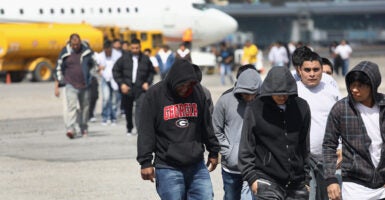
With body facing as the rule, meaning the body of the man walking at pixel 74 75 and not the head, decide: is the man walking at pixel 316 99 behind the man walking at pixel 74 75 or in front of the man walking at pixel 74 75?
in front

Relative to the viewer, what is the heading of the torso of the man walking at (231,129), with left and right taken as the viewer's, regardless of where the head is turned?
facing the viewer and to the right of the viewer

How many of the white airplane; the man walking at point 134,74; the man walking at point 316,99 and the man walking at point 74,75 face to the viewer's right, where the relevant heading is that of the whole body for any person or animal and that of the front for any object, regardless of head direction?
1

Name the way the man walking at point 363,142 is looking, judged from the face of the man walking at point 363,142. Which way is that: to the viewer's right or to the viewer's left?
to the viewer's left

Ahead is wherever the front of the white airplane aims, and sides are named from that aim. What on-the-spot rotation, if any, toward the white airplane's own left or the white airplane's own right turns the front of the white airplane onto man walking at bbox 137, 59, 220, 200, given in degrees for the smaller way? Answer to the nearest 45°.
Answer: approximately 90° to the white airplane's own right

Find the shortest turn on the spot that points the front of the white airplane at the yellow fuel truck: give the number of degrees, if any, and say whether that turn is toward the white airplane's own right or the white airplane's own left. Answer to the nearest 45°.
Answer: approximately 135° to the white airplane's own right

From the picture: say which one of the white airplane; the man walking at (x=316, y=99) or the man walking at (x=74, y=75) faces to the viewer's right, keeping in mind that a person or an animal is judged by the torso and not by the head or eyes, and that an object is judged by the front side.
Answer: the white airplane

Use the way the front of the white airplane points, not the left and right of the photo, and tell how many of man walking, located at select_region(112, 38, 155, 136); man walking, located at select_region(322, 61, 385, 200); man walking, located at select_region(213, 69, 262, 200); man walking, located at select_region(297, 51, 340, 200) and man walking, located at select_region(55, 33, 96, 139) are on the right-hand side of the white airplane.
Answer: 5

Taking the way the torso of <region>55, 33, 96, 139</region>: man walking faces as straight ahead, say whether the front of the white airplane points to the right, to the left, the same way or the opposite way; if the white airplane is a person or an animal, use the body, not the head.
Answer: to the left

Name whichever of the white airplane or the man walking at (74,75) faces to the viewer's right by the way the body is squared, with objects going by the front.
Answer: the white airplane

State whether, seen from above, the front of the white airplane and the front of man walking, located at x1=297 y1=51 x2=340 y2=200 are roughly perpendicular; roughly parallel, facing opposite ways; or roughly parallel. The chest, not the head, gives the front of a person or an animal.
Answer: roughly perpendicular

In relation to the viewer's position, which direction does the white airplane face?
facing to the right of the viewer

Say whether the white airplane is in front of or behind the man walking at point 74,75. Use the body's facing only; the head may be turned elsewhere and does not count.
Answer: behind
